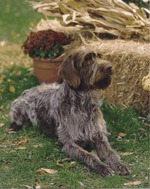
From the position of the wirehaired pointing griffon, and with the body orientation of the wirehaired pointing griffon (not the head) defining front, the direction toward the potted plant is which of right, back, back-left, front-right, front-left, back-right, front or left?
back-left

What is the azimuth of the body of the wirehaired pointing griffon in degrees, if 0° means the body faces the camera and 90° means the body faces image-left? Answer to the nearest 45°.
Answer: approximately 315°

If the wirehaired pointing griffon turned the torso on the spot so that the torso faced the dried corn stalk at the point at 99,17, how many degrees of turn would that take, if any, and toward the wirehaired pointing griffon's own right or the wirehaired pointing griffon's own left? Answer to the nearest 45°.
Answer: approximately 135° to the wirehaired pointing griffon's own left

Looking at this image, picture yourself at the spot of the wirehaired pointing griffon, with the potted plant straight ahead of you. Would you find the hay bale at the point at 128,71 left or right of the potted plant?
right

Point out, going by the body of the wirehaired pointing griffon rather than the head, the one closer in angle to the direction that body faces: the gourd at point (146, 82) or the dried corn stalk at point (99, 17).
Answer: the gourd

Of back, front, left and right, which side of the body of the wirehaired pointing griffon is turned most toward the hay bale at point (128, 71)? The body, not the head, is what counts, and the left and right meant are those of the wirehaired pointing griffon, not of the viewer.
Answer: left

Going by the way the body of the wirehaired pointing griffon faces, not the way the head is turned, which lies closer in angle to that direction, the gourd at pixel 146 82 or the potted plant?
the gourd
